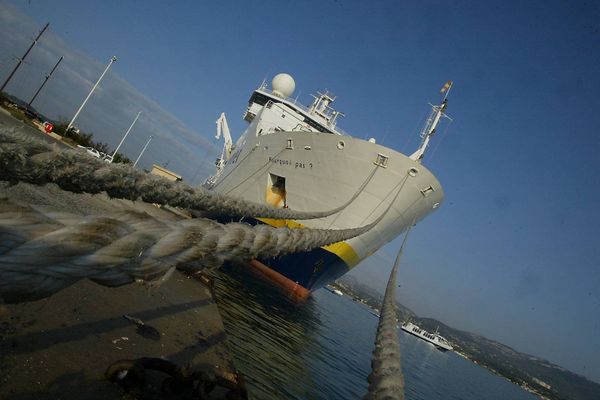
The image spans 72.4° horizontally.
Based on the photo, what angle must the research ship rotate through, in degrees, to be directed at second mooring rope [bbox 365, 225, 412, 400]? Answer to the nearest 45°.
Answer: approximately 45° to its right

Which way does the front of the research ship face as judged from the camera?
facing the viewer and to the right of the viewer
